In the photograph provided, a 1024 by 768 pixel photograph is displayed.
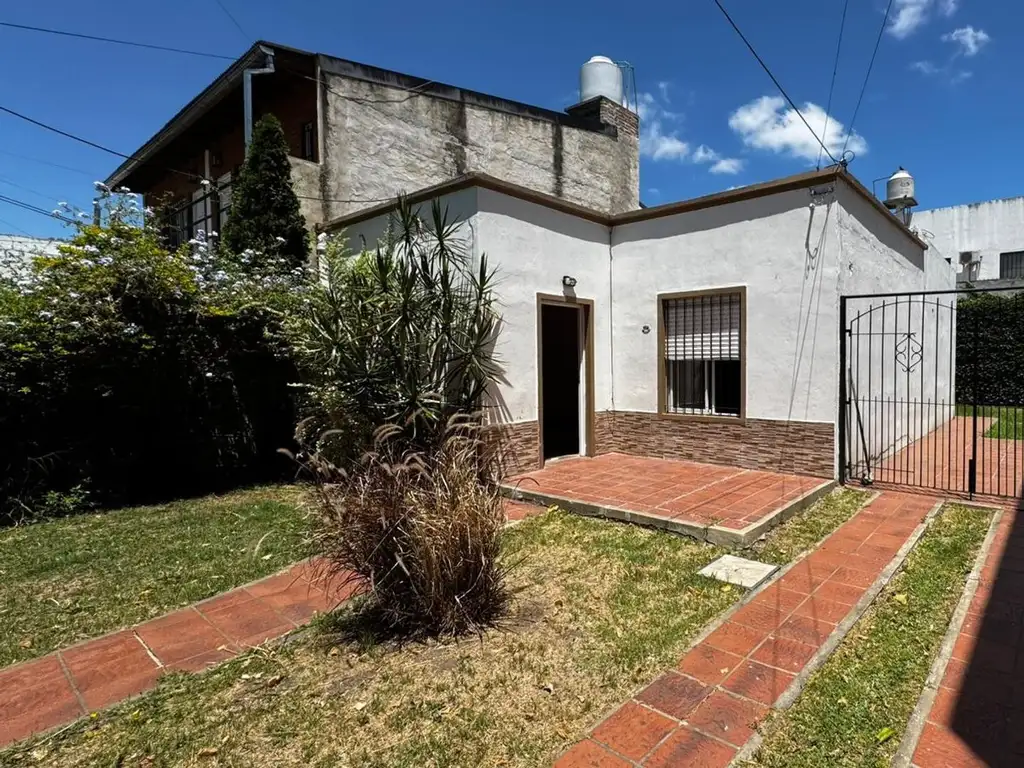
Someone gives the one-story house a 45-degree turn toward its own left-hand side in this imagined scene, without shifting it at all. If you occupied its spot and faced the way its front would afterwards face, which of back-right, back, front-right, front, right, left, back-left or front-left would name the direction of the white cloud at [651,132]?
back

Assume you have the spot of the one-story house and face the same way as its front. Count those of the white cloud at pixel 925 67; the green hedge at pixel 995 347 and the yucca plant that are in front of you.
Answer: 1

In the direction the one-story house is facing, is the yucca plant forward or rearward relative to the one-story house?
forward

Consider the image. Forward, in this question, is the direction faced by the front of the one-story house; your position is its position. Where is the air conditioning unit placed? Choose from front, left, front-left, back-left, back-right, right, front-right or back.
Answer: back

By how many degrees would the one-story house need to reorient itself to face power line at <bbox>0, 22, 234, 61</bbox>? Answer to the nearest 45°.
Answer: approximately 45° to its right

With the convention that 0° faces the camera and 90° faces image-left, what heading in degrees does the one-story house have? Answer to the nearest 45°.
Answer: approximately 45°
